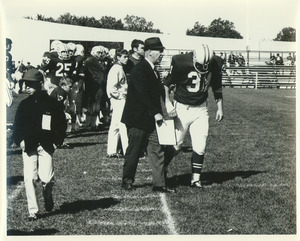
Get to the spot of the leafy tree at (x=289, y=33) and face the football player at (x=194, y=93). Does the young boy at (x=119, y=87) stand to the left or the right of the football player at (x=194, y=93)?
right

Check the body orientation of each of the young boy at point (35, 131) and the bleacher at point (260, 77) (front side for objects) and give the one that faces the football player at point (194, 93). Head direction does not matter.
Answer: the bleacher

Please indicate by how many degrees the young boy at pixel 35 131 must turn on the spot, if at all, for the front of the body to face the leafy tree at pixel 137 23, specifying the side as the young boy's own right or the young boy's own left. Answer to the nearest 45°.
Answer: approximately 180°

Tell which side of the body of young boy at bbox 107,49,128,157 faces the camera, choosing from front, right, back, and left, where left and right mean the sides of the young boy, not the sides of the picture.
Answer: right

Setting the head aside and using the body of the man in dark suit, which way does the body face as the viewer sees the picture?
to the viewer's right

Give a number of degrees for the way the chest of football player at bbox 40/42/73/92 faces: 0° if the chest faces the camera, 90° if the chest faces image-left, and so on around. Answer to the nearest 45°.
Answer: approximately 315°

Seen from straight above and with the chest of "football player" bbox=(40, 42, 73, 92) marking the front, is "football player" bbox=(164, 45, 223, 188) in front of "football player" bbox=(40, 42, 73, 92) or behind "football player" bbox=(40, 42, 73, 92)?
in front

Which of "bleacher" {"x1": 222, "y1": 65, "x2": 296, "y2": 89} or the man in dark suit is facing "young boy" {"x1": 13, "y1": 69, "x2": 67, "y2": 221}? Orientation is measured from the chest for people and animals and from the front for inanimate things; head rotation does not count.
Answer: the bleacher

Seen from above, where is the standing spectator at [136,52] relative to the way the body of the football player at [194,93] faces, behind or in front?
behind
